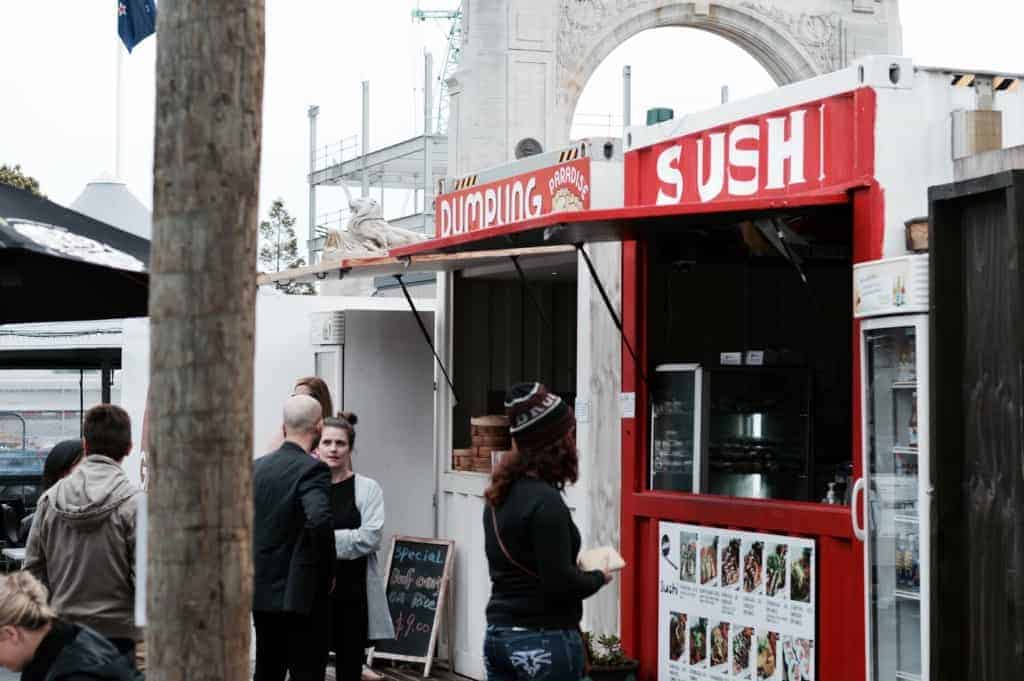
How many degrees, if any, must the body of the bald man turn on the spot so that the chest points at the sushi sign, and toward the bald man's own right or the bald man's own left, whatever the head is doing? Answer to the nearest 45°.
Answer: approximately 45° to the bald man's own right

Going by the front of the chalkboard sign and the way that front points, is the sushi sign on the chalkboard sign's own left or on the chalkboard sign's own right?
on the chalkboard sign's own left

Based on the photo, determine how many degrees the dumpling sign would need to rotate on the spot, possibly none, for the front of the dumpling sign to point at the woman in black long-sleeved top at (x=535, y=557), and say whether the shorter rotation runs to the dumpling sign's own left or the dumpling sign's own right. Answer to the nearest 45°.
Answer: approximately 45° to the dumpling sign's own left

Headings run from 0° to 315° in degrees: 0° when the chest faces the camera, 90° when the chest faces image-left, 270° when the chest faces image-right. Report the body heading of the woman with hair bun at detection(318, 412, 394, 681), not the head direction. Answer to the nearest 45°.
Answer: approximately 45°

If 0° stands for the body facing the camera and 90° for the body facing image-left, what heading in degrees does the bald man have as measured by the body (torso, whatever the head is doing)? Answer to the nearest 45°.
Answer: approximately 225°

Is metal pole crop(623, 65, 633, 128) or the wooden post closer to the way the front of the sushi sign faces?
the wooden post

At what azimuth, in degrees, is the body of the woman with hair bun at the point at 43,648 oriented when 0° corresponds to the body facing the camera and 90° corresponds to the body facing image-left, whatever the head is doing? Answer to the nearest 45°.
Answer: approximately 90°

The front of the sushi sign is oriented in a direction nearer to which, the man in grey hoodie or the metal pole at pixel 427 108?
the man in grey hoodie

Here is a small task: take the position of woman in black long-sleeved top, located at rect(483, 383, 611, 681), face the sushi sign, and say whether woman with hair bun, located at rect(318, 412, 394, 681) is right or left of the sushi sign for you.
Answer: left

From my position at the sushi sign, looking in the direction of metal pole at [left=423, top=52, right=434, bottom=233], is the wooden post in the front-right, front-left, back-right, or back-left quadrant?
back-left

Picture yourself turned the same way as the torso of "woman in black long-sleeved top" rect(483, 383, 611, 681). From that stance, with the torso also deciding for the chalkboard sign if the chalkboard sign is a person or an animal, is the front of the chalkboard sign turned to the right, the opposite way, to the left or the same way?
the opposite way

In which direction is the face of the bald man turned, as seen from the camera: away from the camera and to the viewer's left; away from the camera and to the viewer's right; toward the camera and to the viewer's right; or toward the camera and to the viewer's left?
away from the camera and to the viewer's right

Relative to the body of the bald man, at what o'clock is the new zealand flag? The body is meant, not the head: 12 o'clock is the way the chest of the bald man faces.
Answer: The new zealand flag is roughly at 10 o'clock from the bald man.
